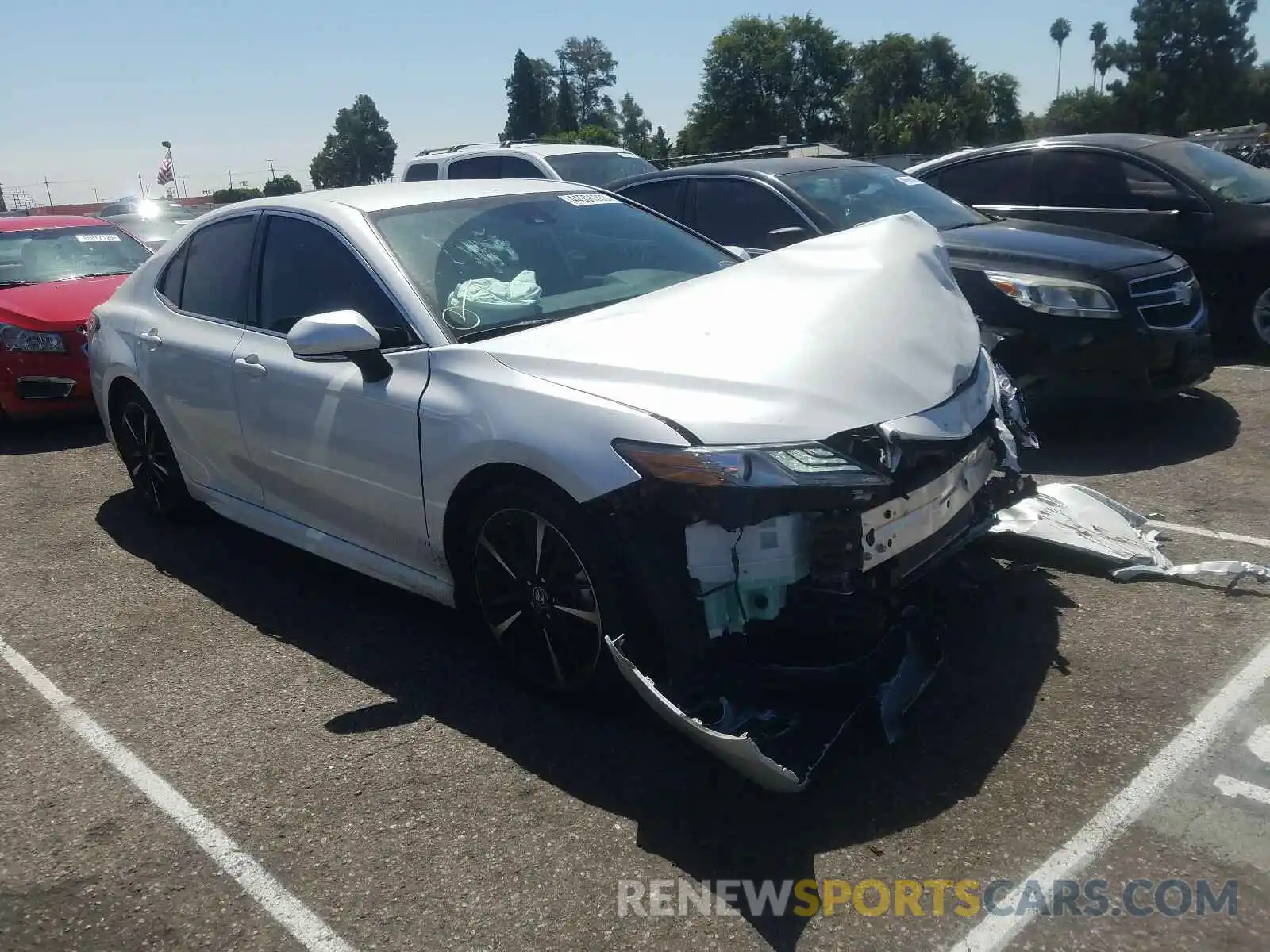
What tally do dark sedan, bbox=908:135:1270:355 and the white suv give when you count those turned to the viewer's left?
0

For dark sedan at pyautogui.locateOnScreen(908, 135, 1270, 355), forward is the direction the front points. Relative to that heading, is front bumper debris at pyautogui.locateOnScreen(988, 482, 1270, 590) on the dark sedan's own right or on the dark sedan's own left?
on the dark sedan's own right

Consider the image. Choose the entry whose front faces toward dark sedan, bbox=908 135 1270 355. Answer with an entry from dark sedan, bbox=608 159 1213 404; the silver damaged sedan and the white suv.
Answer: the white suv

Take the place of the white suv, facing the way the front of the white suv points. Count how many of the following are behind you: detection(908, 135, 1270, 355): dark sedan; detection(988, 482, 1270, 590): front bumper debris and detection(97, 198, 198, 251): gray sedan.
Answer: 1

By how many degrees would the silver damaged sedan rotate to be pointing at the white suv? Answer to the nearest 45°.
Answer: approximately 135° to its left

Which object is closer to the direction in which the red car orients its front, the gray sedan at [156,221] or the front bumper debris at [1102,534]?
the front bumper debris

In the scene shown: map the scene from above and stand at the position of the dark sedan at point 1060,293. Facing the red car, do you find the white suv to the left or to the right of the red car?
right

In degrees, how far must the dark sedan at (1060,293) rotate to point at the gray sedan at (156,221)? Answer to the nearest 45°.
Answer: approximately 180°

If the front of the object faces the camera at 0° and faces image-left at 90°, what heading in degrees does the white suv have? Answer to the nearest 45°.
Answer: approximately 315°

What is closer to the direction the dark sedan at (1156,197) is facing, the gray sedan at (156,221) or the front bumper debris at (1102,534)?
the front bumper debris
